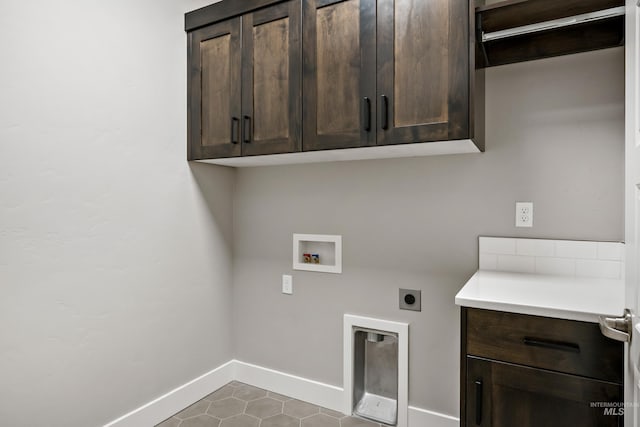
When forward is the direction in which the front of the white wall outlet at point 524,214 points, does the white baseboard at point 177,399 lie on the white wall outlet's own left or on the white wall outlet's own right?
on the white wall outlet's own right

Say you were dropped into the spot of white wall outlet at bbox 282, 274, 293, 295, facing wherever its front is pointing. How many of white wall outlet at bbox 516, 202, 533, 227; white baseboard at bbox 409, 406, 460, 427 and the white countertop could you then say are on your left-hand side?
3

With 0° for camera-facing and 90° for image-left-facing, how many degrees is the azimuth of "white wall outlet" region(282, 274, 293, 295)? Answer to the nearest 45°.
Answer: approximately 45°

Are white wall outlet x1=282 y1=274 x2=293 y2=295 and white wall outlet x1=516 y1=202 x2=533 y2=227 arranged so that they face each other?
no

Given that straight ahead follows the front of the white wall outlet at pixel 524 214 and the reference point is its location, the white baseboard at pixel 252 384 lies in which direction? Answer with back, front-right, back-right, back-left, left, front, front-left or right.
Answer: right

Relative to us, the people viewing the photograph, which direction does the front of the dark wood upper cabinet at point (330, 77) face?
facing the viewer and to the left of the viewer

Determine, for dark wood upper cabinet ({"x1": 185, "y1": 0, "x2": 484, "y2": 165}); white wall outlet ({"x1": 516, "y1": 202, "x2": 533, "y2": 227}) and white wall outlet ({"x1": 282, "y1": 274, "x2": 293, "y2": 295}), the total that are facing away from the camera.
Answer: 0

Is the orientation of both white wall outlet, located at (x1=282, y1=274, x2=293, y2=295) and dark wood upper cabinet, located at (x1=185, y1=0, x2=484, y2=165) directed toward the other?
no

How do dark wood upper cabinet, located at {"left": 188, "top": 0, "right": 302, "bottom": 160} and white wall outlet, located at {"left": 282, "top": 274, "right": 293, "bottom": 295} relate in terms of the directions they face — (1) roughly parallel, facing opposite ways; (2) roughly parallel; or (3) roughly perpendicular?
roughly parallel

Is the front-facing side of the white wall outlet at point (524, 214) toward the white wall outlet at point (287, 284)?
no

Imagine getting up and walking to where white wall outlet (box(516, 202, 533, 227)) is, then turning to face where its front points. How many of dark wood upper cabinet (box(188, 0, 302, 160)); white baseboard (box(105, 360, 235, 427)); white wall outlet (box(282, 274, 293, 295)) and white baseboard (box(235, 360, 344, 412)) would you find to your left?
0

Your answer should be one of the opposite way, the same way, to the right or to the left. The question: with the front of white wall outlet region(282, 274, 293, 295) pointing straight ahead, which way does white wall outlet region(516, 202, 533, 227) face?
the same way

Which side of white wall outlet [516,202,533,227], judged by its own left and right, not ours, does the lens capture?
front

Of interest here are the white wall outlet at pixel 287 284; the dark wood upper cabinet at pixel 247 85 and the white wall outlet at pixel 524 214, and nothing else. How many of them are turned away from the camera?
0

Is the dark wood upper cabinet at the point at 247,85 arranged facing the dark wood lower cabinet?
no

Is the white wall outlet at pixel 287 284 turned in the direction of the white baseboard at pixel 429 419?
no

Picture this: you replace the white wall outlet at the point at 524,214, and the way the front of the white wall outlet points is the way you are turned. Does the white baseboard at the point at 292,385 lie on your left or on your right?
on your right

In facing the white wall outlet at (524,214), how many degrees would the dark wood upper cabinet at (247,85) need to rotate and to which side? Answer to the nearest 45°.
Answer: approximately 135° to its left
